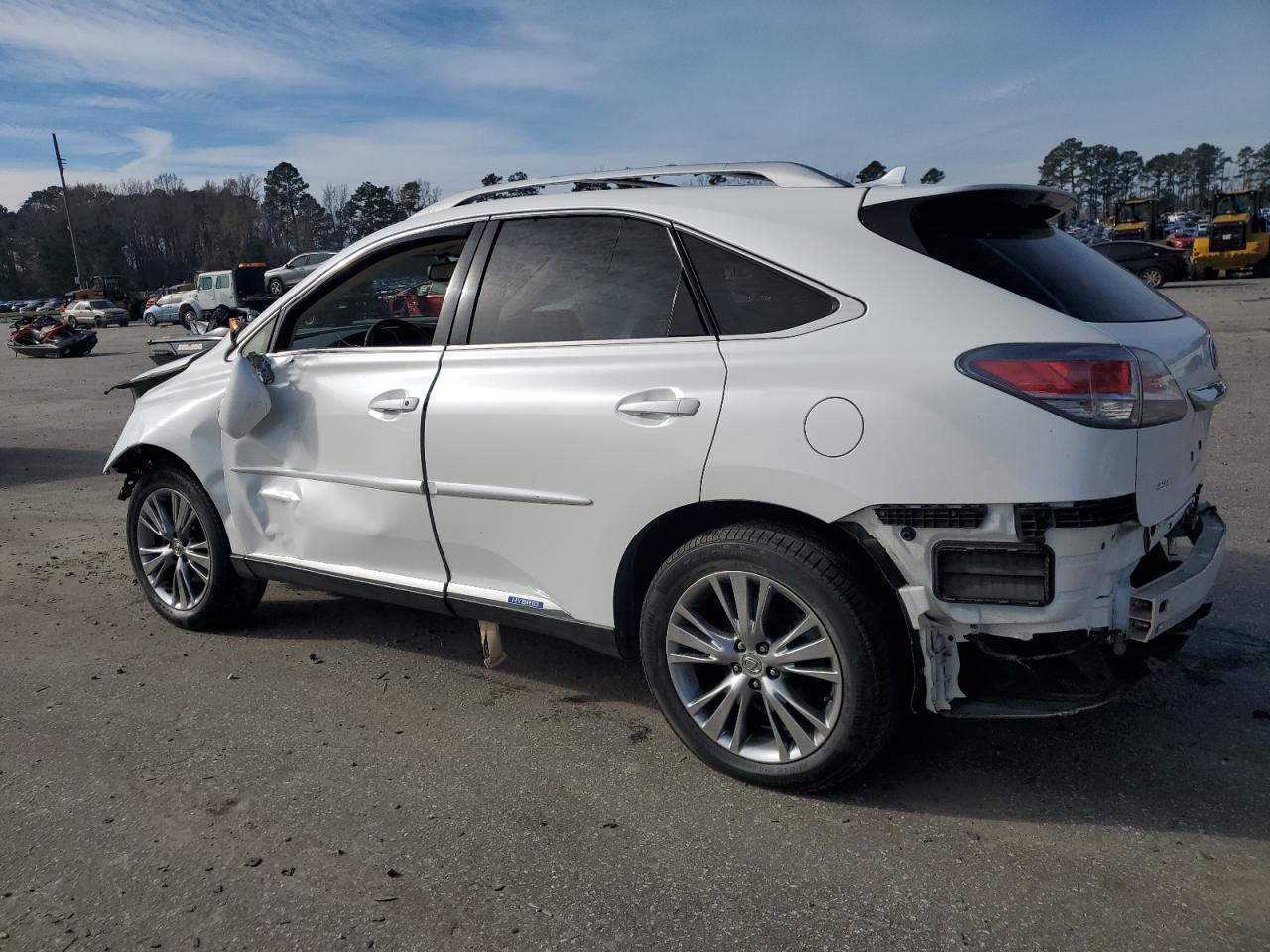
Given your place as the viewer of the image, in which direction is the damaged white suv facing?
facing away from the viewer and to the left of the viewer

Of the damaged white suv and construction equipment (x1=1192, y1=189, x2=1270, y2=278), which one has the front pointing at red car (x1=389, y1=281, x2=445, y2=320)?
the damaged white suv

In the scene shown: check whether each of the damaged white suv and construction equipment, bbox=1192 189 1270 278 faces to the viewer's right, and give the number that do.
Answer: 0

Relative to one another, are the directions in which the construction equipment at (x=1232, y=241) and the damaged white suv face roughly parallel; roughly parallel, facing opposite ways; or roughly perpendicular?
roughly perpendicular

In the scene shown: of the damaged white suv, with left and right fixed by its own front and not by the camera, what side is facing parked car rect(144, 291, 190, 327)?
front

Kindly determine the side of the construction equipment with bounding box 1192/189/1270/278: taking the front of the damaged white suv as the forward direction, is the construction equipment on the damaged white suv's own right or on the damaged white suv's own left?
on the damaged white suv's own right

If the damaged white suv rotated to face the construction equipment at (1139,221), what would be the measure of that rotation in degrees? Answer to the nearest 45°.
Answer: approximately 90° to its right

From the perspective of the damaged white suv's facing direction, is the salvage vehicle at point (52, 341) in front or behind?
in front
